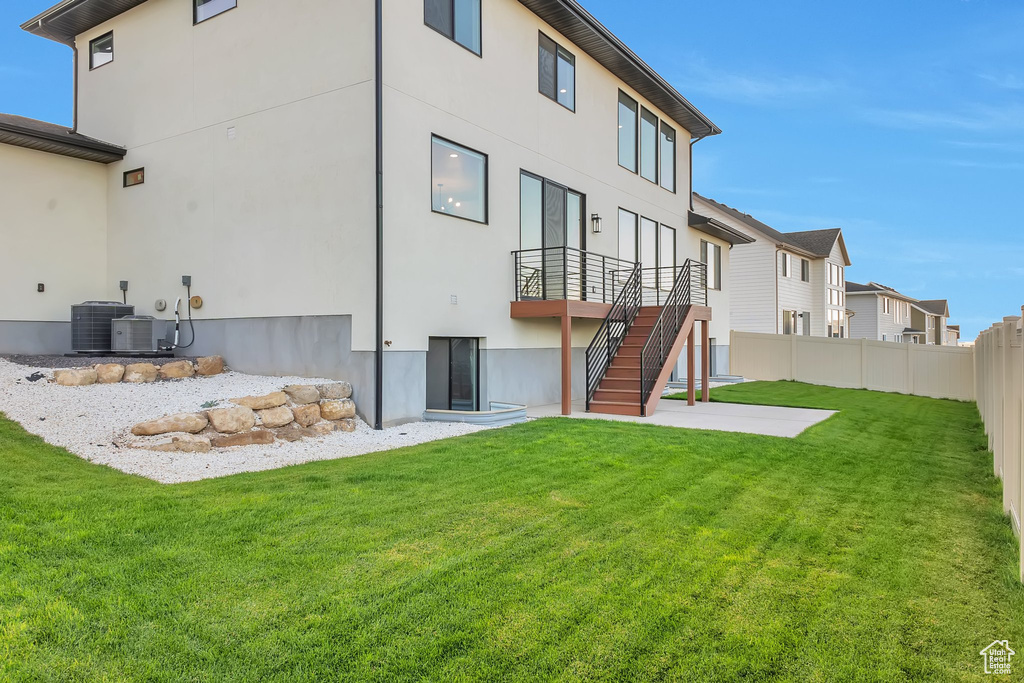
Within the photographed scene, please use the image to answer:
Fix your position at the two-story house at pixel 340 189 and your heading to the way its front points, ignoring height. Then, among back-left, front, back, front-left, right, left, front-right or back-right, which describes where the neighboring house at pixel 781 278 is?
right

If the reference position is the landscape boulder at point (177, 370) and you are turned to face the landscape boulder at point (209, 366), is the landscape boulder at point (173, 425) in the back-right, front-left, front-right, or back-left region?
back-right

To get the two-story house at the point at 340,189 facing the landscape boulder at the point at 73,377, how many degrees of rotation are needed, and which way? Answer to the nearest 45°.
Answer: approximately 90° to its left

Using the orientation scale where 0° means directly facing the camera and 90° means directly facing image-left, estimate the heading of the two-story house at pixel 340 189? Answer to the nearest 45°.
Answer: approximately 135°

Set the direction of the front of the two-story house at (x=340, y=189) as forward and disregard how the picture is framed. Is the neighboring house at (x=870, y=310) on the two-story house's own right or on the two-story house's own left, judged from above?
on the two-story house's own right

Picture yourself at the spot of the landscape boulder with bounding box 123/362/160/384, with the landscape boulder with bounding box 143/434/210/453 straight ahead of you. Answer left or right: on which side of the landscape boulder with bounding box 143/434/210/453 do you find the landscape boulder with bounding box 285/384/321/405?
left

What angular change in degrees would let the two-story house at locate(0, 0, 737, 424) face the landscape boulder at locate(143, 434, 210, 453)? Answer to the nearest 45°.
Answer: approximately 135° to its left
